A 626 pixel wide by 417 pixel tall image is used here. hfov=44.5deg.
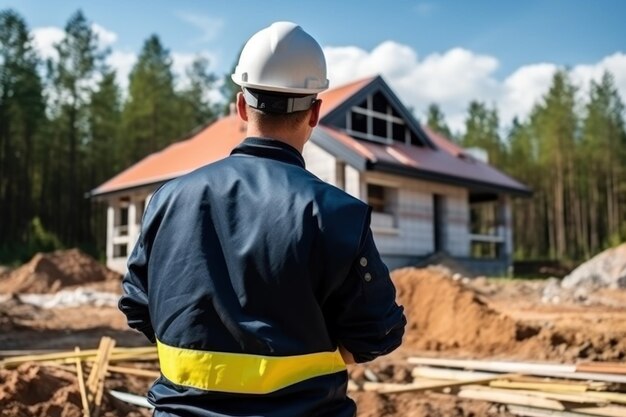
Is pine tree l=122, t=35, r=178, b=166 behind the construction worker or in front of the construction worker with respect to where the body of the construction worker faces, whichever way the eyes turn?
in front

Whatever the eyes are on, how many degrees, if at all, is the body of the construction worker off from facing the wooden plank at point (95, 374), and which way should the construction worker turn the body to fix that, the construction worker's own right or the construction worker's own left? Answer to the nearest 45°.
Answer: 0° — they already face it

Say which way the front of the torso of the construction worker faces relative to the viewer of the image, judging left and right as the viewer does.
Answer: facing away from the viewer

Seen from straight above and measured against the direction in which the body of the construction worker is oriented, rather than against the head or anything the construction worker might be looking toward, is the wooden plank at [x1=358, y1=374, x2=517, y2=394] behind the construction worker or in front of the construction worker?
in front

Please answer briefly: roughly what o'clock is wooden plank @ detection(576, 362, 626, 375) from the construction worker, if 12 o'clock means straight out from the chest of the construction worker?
The wooden plank is roughly at 1 o'clock from the construction worker.

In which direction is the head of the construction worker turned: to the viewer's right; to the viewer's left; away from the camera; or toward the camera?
away from the camera

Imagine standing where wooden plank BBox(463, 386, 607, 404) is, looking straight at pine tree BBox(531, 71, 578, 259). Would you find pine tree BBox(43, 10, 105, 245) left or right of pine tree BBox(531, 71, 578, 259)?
left

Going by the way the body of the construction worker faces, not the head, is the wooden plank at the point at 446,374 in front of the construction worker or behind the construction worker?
in front
